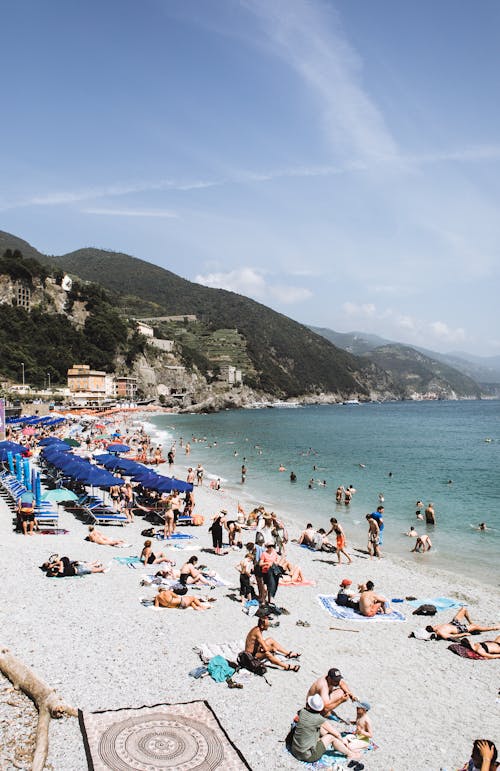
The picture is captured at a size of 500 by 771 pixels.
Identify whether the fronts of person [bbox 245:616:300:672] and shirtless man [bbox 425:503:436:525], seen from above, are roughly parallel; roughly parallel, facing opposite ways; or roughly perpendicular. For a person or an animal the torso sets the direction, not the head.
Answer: roughly perpendicular

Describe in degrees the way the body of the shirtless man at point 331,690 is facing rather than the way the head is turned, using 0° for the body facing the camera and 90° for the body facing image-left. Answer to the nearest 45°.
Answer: approximately 315°

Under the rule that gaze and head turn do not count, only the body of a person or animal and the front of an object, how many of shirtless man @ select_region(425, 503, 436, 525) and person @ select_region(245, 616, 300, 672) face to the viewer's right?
1

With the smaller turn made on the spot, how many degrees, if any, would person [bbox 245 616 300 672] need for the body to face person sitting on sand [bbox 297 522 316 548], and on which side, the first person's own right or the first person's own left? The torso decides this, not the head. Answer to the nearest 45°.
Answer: approximately 90° to the first person's own left

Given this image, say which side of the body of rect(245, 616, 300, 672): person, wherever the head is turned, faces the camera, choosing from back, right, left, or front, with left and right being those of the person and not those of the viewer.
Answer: right
